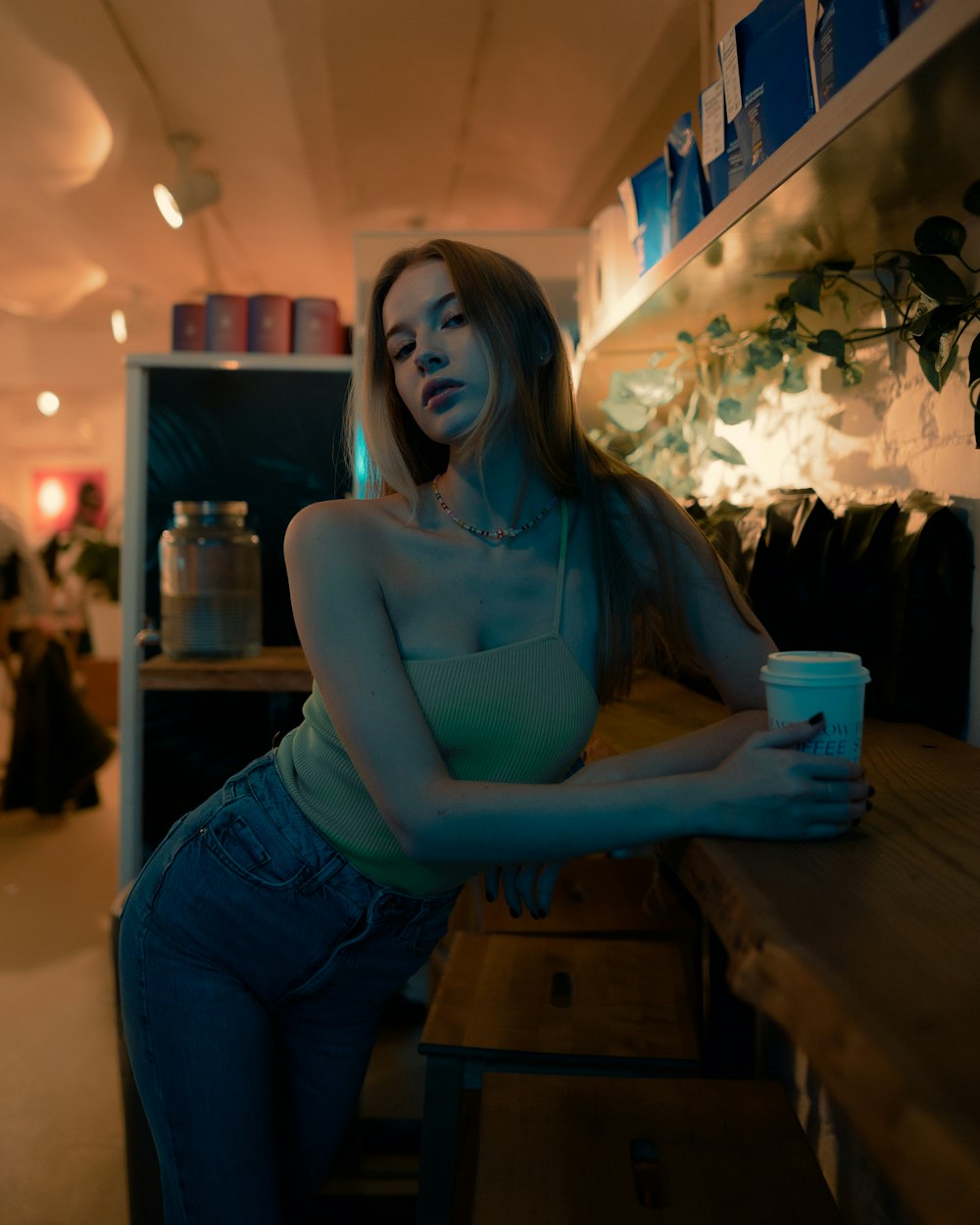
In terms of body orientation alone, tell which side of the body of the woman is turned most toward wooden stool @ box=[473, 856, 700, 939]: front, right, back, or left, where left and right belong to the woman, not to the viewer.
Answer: left

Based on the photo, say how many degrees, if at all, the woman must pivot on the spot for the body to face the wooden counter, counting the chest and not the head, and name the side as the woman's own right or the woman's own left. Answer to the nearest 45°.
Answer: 0° — they already face it

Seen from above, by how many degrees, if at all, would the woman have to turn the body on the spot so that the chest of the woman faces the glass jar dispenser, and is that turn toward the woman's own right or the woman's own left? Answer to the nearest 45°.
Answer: approximately 180°

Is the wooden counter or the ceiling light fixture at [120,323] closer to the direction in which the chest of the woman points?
the wooden counter

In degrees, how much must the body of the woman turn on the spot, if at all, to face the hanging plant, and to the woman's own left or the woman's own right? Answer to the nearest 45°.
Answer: approximately 90° to the woman's own left

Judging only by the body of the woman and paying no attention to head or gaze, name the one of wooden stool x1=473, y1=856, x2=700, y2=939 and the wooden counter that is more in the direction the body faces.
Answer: the wooden counter

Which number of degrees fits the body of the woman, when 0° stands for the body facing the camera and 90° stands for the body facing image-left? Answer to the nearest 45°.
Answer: approximately 315°

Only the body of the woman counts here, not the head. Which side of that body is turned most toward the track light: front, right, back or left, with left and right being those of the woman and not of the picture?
back

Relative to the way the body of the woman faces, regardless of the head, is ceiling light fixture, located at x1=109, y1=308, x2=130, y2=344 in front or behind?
behind
